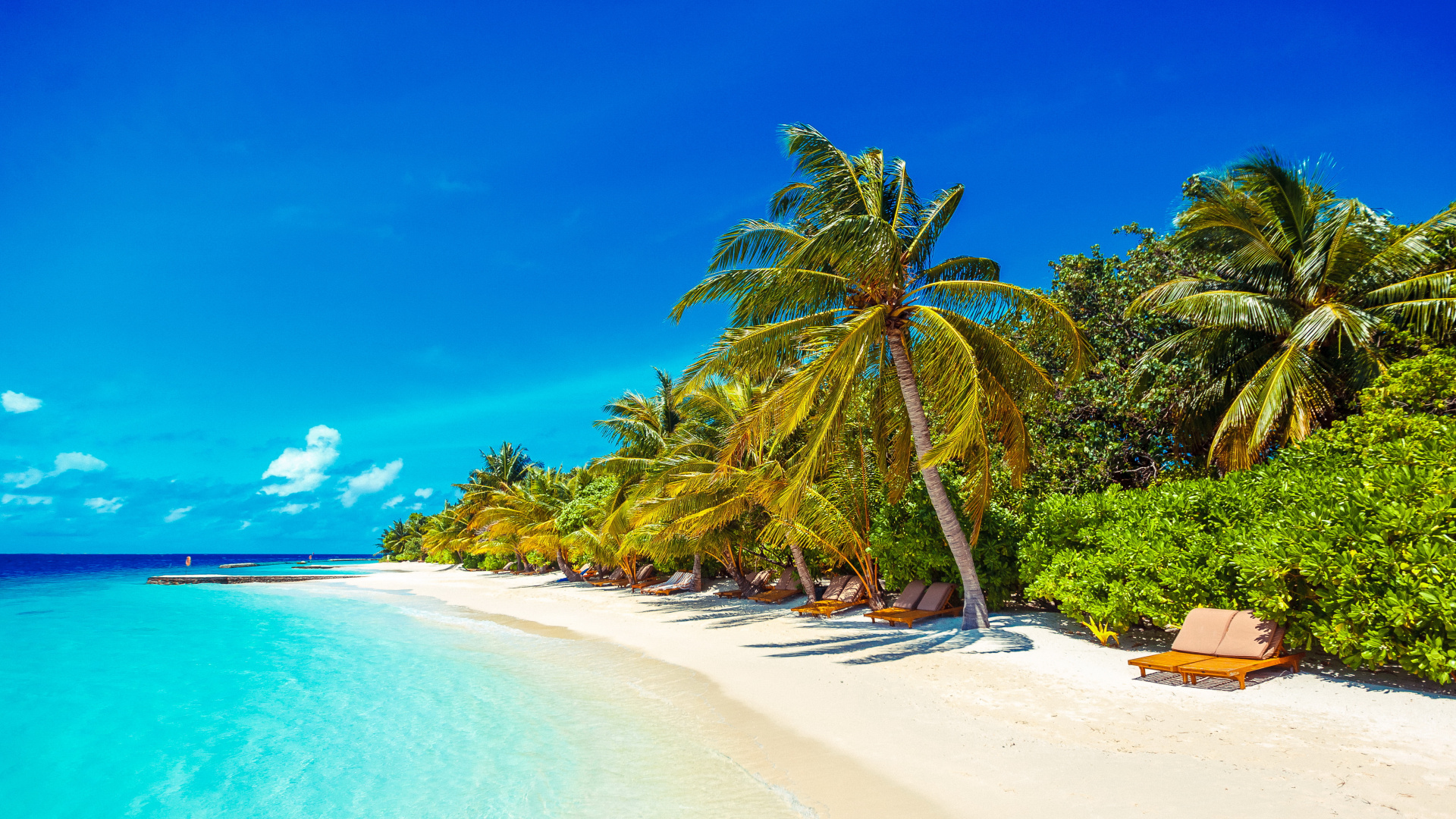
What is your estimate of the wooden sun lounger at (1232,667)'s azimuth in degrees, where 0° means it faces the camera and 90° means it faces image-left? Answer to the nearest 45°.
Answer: approximately 45°

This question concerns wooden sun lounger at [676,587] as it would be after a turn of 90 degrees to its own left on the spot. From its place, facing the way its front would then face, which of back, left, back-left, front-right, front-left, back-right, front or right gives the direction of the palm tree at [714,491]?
front

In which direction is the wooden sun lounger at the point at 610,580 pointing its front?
to the viewer's left

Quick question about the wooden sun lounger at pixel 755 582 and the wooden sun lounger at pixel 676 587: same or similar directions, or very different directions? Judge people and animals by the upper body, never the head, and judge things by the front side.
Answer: same or similar directions

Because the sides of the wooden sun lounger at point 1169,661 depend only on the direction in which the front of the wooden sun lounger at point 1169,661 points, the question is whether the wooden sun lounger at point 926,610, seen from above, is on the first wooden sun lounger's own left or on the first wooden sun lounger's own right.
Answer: on the first wooden sun lounger's own right

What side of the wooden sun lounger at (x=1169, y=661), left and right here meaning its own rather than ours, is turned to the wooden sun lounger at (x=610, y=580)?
right

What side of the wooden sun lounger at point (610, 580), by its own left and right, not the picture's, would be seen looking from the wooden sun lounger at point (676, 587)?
left

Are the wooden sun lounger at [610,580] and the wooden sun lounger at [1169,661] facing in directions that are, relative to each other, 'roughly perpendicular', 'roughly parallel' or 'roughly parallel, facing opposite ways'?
roughly parallel

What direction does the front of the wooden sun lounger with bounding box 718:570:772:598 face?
to the viewer's left

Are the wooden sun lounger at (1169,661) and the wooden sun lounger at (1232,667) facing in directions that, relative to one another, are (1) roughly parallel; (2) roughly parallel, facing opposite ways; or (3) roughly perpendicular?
roughly parallel

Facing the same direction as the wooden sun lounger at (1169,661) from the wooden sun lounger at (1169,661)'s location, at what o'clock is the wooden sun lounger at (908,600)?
the wooden sun lounger at (908,600) is roughly at 3 o'clock from the wooden sun lounger at (1169,661).

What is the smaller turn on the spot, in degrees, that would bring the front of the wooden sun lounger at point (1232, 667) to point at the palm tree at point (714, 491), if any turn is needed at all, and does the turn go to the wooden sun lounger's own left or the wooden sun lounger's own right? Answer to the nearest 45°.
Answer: approximately 90° to the wooden sun lounger's own right

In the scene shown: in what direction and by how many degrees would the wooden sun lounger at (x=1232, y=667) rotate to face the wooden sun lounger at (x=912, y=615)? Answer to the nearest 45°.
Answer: approximately 90° to its right

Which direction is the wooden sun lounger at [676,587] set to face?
to the viewer's left
